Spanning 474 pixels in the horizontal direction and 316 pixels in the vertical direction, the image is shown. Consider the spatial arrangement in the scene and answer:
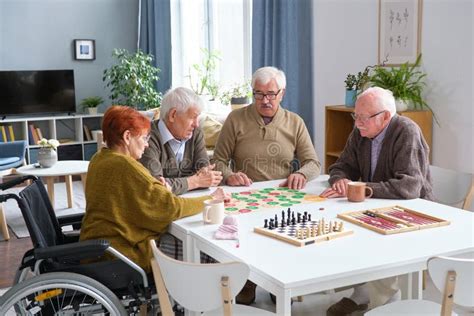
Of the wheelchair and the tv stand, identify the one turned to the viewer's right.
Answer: the wheelchair

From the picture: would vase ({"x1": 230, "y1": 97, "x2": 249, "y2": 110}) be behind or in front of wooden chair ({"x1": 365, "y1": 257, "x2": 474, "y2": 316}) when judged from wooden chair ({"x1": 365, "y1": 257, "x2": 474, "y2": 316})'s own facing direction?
in front

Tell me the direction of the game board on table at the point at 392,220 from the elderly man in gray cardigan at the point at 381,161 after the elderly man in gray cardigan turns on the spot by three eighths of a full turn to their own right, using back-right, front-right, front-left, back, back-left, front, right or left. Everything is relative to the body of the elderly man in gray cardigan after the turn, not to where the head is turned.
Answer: back

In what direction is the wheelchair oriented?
to the viewer's right

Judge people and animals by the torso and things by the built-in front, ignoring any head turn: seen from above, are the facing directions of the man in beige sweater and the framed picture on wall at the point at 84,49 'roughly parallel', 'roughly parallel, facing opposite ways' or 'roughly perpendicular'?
roughly parallel

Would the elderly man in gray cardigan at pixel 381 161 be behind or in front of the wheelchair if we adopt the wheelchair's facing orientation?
in front

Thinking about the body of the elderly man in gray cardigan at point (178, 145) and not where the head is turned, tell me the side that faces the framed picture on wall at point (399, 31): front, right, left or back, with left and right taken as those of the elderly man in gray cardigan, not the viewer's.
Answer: left

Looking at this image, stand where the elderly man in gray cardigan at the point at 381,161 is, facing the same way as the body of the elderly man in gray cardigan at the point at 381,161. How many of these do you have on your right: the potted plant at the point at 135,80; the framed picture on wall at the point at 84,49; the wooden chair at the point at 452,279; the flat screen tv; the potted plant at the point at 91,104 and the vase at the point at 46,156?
5

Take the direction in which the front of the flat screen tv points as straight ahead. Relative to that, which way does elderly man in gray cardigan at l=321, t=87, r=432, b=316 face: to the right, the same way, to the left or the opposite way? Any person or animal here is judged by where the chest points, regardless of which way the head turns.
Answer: to the right

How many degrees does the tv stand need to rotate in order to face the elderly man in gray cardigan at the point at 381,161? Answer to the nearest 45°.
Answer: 0° — it already faces them

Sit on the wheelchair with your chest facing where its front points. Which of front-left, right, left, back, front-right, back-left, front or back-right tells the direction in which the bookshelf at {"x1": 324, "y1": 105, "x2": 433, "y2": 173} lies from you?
front-left

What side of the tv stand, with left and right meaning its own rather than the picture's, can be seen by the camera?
front

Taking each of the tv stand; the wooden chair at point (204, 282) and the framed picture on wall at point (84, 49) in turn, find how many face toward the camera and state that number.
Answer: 2

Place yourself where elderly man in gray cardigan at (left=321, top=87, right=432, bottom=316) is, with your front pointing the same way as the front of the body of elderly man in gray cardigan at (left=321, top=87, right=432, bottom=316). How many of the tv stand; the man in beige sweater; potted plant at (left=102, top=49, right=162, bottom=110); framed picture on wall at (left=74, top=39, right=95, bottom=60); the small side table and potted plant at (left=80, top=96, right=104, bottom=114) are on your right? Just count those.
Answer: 6

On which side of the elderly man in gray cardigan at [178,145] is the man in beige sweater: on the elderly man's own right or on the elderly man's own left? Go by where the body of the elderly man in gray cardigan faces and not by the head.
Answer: on the elderly man's own left

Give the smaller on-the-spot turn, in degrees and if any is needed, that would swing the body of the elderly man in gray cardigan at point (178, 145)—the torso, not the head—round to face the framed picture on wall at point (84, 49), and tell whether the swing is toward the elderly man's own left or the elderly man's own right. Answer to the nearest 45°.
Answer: approximately 135° to the elderly man's own left

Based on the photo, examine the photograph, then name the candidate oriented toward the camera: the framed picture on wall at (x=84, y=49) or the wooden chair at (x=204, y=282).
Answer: the framed picture on wall

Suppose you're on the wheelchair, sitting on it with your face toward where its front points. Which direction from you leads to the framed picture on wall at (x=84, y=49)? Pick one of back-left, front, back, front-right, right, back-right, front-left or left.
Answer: left

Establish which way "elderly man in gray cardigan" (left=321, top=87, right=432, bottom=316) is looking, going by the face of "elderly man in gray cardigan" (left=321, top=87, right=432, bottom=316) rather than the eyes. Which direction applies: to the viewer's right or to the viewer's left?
to the viewer's left
